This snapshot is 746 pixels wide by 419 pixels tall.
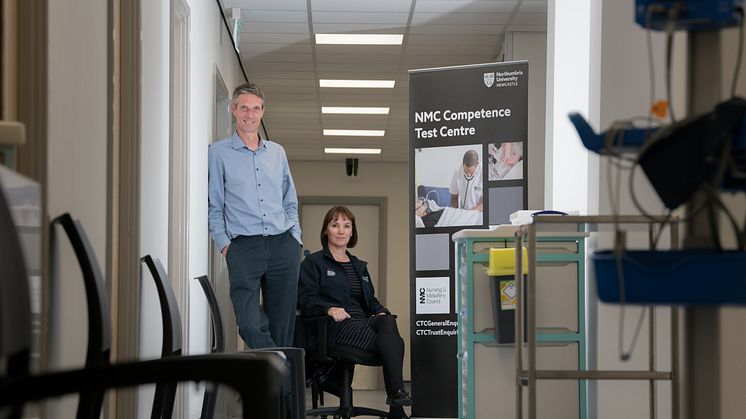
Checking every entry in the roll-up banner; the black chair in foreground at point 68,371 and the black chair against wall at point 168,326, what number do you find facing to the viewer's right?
2

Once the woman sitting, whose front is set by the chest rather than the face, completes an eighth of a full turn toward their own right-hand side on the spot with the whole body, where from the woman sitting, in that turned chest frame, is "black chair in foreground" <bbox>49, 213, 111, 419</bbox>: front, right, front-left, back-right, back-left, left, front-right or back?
front

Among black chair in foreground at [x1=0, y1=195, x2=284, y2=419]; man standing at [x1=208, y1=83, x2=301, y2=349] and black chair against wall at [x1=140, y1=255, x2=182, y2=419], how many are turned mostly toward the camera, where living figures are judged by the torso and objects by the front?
1

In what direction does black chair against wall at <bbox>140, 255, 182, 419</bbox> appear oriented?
to the viewer's right

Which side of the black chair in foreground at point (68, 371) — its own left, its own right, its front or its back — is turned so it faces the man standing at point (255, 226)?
left

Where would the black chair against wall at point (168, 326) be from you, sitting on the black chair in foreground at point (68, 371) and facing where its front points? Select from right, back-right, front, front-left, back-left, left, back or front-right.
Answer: left

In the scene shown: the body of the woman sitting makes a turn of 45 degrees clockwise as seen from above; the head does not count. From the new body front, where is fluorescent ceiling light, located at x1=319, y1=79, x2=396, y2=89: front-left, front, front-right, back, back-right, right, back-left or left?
back

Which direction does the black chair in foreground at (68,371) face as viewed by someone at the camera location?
facing to the right of the viewer

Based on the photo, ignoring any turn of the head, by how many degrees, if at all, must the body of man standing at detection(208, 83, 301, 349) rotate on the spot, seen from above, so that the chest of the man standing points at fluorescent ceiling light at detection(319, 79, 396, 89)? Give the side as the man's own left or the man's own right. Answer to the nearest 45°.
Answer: approximately 180°
